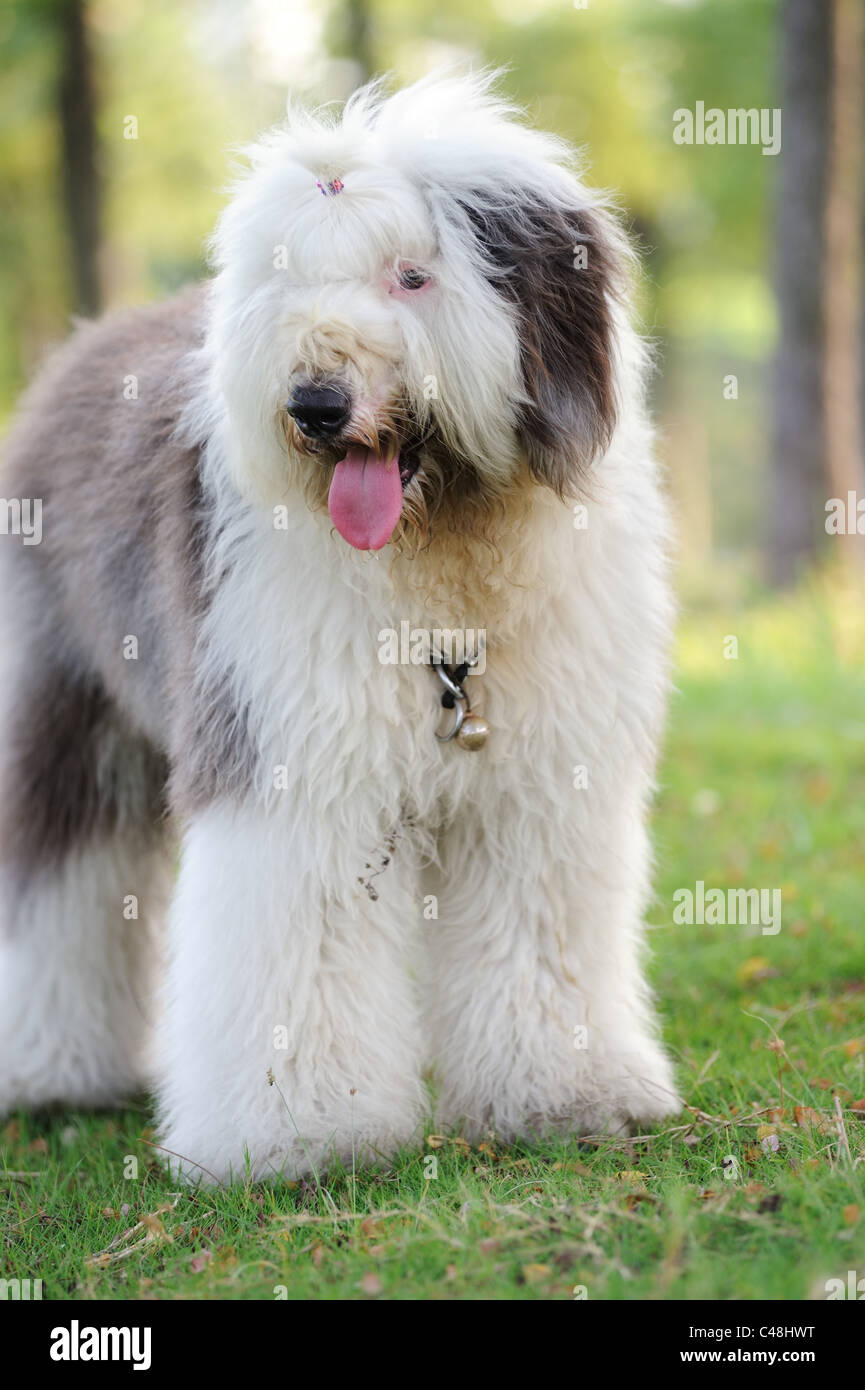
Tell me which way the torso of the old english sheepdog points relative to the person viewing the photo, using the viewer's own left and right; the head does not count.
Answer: facing the viewer and to the right of the viewer

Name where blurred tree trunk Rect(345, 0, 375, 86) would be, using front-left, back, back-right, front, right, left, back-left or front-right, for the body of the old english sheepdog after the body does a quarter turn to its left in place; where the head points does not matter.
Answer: front-left

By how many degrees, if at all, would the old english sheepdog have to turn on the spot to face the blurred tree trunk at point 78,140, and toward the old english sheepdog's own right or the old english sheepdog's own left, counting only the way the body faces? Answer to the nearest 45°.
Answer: approximately 135° to the old english sheepdog's own left

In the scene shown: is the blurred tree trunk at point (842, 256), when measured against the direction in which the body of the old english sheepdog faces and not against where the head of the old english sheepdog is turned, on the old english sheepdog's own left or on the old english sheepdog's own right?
on the old english sheepdog's own left
